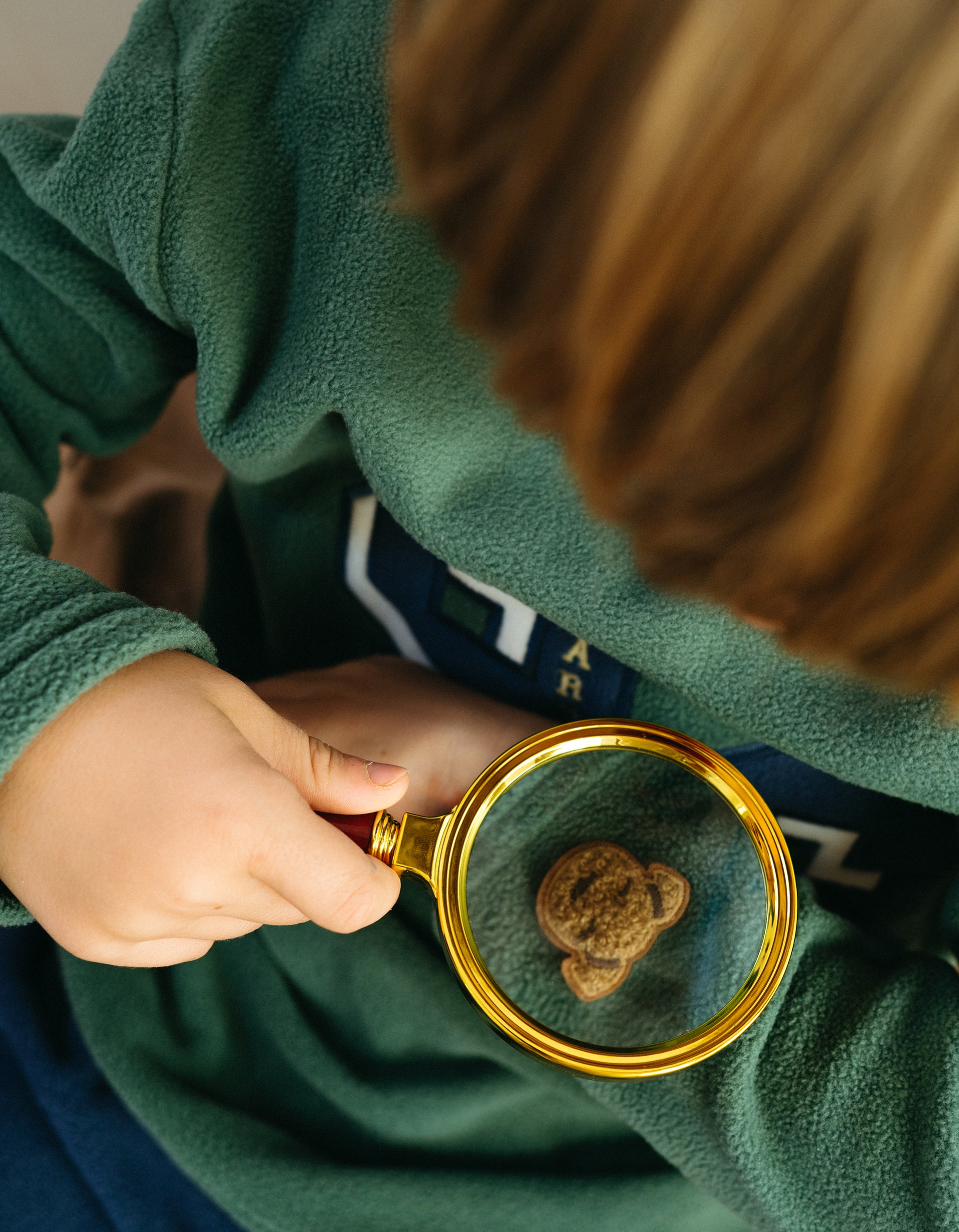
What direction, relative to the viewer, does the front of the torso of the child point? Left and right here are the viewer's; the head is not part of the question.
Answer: facing the viewer
